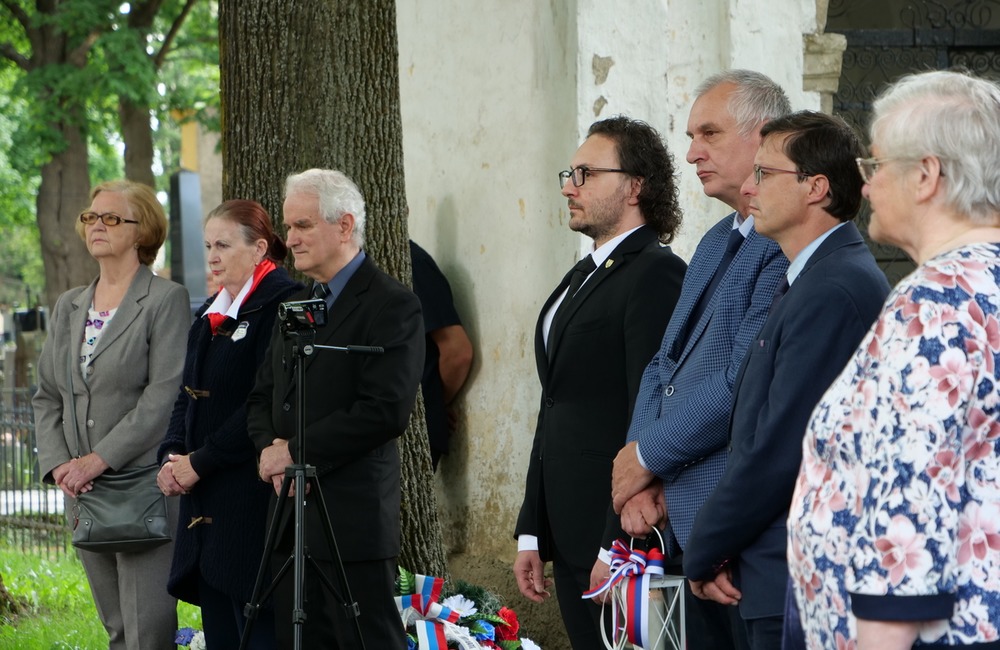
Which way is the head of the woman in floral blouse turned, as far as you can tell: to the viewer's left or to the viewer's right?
to the viewer's left

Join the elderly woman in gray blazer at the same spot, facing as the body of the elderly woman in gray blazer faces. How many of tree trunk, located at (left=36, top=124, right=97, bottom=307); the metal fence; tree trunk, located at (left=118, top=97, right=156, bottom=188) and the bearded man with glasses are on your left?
1

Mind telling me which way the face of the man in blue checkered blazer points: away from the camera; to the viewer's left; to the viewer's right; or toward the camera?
to the viewer's left

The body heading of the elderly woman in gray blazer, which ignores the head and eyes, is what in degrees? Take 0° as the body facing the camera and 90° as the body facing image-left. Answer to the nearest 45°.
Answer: approximately 45°

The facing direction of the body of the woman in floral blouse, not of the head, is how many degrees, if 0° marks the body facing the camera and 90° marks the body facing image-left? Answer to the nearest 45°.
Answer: approximately 90°

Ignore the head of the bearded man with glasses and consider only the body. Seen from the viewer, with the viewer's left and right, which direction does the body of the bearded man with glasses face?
facing to the left of the viewer

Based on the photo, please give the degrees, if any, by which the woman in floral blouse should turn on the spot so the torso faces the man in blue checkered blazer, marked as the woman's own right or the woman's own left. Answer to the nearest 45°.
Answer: approximately 45° to the woman's own right

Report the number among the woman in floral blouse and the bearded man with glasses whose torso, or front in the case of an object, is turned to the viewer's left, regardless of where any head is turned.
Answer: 2

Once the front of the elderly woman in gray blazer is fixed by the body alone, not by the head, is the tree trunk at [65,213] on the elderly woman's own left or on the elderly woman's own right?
on the elderly woman's own right

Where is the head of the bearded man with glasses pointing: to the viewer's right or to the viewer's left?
to the viewer's left

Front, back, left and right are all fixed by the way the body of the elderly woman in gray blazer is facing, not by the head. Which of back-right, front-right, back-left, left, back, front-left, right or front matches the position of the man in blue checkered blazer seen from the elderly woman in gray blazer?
left
